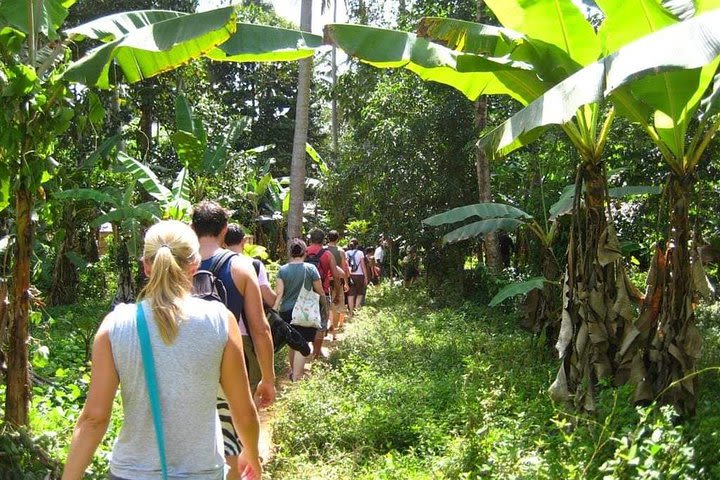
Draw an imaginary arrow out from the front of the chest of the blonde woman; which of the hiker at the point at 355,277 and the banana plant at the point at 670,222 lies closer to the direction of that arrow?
the hiker

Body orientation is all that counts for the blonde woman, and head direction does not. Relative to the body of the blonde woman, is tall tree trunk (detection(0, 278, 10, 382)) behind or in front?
in front

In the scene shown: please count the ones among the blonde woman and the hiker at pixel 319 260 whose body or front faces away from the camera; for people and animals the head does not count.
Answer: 2

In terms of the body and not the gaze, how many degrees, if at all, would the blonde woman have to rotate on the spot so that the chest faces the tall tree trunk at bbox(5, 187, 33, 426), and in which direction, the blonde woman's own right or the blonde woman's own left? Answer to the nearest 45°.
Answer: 0° — they already face it

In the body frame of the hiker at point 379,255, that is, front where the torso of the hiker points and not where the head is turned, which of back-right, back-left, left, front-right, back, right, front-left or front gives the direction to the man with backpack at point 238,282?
back-right

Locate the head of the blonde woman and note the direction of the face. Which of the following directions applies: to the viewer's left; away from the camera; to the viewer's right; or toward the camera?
away from the camera

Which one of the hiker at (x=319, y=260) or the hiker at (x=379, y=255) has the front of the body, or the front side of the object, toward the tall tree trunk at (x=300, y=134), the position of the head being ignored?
the hiker at (x=319, y=260)

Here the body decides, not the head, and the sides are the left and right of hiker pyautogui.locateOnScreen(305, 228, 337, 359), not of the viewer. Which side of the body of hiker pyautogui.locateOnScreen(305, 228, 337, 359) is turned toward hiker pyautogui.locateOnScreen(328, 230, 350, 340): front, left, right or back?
front

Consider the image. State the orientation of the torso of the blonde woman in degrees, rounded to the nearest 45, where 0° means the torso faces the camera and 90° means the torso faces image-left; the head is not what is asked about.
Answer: approximately 180°

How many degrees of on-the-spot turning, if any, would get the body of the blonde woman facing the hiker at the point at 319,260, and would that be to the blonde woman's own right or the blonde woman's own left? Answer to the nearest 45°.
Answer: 0° — they already face them

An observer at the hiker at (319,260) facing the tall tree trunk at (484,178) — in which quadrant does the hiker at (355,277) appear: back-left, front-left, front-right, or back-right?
front-left

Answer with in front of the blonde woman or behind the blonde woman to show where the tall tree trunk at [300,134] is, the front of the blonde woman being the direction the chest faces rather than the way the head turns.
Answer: in front

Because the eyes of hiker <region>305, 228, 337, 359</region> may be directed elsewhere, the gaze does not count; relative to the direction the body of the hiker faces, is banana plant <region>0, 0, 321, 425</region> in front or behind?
behind

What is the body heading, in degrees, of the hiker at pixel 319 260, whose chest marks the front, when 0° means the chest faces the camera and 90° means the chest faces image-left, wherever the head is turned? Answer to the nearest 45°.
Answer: approximately 180°

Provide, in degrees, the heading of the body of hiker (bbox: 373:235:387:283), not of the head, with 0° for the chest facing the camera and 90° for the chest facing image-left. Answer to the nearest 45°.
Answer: approximately 225°
